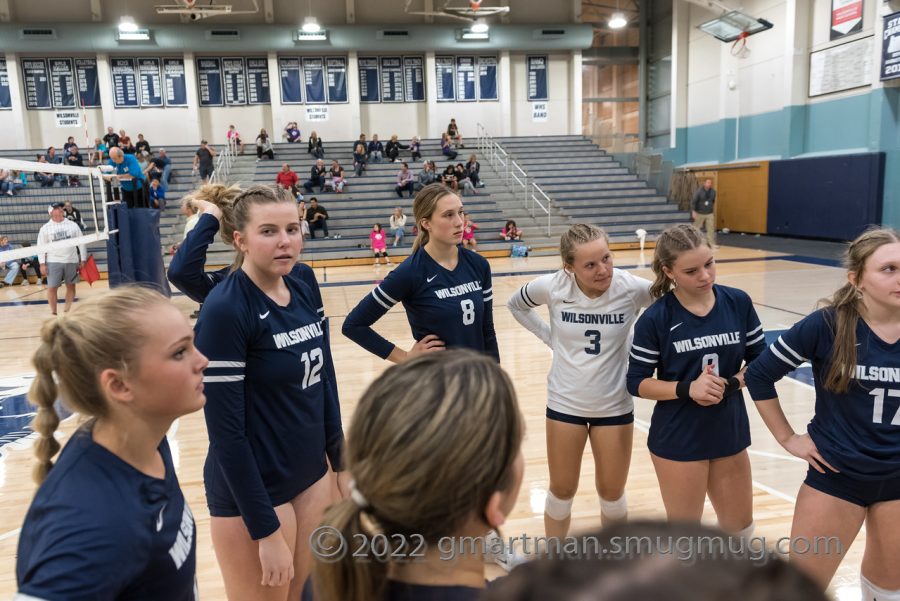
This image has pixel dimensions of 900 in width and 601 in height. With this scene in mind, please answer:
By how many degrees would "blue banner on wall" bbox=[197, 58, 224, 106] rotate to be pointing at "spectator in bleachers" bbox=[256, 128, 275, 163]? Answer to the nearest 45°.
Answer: approximately 45° to its left

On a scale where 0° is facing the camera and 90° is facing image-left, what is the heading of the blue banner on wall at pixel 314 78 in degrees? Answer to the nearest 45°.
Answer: approximately 0°

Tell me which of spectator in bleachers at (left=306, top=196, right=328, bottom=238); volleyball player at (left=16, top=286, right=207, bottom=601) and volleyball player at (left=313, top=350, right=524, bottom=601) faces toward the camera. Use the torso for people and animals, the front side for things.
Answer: the spectator in bleachers

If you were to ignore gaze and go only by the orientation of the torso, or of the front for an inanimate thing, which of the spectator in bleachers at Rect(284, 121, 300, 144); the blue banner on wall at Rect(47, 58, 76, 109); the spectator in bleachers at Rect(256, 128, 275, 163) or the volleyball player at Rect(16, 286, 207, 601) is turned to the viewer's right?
the volleyball player

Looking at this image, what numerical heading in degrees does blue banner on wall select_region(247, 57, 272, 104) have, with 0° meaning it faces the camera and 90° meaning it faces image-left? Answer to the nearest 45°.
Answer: approximately 0°

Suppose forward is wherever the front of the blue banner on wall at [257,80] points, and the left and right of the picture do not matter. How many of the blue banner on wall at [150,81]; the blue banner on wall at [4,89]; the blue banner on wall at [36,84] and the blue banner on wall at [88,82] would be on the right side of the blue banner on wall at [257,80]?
4

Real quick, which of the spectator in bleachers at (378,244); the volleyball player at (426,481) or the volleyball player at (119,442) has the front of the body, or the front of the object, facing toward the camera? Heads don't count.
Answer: the spectator in bleachers

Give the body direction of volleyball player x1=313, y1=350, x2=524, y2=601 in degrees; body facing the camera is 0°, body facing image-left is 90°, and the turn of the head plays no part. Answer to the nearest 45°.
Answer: approximately 225°

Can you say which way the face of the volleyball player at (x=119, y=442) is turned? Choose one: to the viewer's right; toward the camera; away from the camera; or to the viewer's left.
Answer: to the viewer's right

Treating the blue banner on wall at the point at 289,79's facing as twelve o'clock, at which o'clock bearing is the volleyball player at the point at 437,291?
The volleyball player is roughly at 12 o'clock from the blue banner on wall.

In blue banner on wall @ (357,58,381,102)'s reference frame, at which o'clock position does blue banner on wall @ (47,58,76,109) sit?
blue banner on wall @ (47,58,76,109) is roughly at 3 o'clock from blue banner on wall @ (357,58,381,102).

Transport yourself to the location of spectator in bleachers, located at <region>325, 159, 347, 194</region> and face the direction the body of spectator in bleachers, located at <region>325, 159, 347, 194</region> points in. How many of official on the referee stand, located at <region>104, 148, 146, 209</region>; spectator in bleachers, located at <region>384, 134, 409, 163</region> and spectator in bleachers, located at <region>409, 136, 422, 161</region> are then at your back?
2
